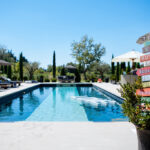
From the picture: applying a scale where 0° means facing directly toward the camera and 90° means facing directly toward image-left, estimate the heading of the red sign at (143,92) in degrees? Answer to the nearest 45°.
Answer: approximately 0°

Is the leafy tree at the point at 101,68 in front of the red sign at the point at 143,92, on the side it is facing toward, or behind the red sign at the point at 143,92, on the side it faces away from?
behind

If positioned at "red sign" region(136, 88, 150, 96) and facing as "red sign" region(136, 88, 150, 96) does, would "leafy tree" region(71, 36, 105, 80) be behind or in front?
behind
